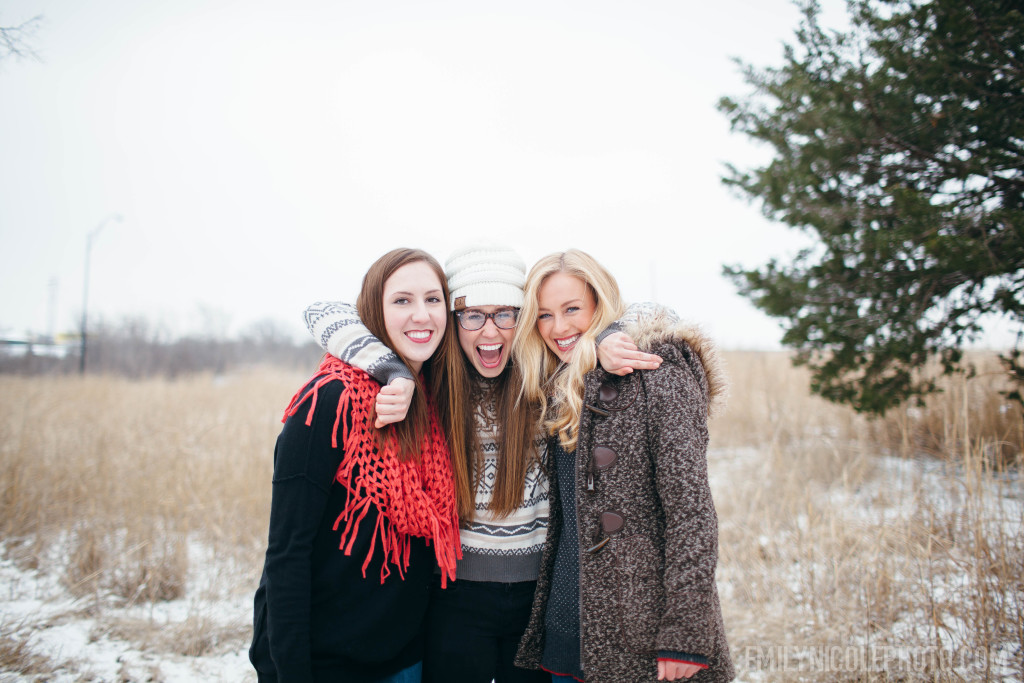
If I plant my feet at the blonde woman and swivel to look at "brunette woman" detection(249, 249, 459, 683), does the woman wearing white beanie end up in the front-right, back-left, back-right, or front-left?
front-right

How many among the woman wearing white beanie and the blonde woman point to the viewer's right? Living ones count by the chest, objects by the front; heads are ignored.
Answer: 0

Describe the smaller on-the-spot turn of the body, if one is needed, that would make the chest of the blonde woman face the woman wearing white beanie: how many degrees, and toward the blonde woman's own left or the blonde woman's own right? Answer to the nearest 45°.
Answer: approximately 90° to the blonde woman's own right

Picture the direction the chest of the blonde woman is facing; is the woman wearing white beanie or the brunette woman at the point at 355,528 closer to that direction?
the brunette woman

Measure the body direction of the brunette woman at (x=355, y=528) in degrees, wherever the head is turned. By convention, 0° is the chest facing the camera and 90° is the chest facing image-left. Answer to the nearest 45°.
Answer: approximately 315°

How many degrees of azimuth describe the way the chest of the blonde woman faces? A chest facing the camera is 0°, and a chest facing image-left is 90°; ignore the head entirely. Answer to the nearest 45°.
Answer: approximately 45°

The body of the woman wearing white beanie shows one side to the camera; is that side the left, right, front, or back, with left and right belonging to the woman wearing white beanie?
front
